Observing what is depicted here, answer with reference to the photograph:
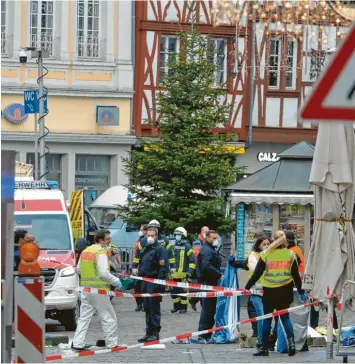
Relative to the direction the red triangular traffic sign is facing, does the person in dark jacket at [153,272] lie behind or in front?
behind

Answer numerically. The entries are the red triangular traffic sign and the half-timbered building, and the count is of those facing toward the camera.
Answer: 2

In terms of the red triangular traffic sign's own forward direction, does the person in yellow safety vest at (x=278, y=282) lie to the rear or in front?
to the rear

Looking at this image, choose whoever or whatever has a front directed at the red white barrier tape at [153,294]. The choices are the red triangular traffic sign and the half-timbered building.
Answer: the half-timbered building

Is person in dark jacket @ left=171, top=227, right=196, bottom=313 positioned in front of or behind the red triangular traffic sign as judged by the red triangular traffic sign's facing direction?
behind

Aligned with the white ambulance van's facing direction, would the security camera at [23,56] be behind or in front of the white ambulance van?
behind

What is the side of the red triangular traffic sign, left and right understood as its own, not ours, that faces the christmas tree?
back

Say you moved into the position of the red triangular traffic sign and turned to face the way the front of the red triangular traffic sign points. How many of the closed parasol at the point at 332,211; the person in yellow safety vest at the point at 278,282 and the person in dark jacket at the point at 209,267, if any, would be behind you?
3

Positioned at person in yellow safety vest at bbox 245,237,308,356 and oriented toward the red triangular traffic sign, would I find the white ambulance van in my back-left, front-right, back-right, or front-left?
back-right

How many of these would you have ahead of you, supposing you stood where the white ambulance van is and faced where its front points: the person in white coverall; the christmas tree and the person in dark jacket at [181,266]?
1

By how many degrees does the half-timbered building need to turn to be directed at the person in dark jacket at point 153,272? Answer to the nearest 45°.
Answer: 0° — it already faces them

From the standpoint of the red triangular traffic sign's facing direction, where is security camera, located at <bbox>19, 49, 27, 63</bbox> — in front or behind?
behind

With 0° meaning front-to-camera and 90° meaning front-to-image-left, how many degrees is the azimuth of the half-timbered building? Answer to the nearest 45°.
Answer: approximately 0°

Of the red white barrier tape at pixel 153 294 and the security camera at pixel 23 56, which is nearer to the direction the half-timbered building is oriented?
the red white barrier tape
